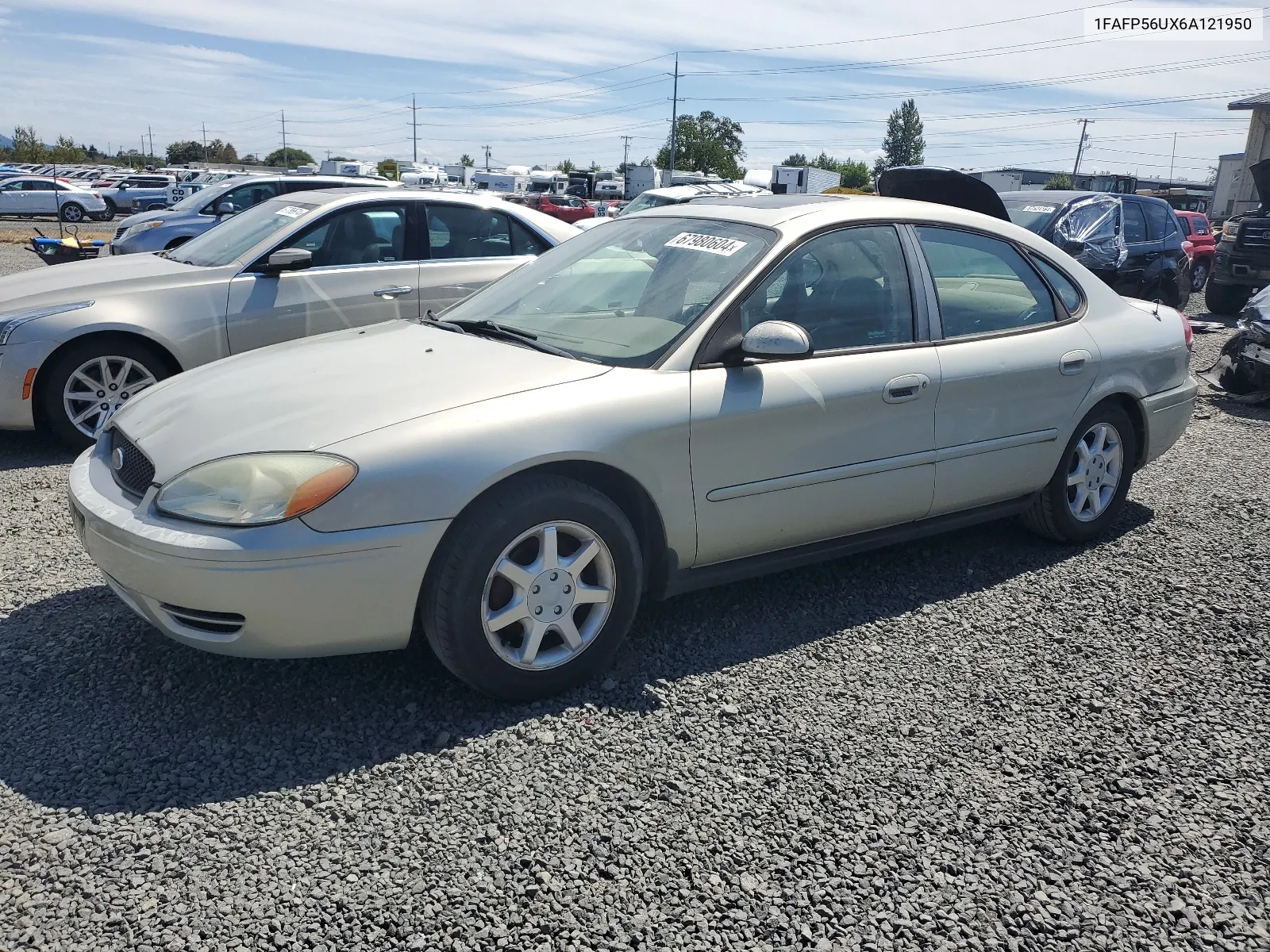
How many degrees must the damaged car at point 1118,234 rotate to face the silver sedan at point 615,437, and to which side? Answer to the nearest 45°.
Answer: approximately 45° to its left

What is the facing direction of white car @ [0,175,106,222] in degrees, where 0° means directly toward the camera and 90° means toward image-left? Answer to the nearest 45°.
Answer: approximately 90°

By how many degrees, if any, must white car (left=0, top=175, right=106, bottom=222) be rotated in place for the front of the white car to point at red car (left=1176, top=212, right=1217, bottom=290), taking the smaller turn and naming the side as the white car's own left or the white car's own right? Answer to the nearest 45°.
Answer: approximately 135° to the white car's own left

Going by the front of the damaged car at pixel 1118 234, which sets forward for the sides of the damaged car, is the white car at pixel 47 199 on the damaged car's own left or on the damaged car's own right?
on the damaged car's own right

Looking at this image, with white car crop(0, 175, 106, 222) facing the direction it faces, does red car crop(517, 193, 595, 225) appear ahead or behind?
behind

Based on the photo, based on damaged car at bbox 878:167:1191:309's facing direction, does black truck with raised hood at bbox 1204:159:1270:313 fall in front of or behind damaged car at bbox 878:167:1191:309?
behind

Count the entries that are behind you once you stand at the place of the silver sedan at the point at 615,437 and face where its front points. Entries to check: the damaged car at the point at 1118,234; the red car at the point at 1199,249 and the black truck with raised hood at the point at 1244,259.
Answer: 3

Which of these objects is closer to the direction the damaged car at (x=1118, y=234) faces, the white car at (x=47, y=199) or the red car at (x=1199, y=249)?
the white car

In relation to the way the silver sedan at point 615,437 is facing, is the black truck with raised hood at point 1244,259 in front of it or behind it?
behind
